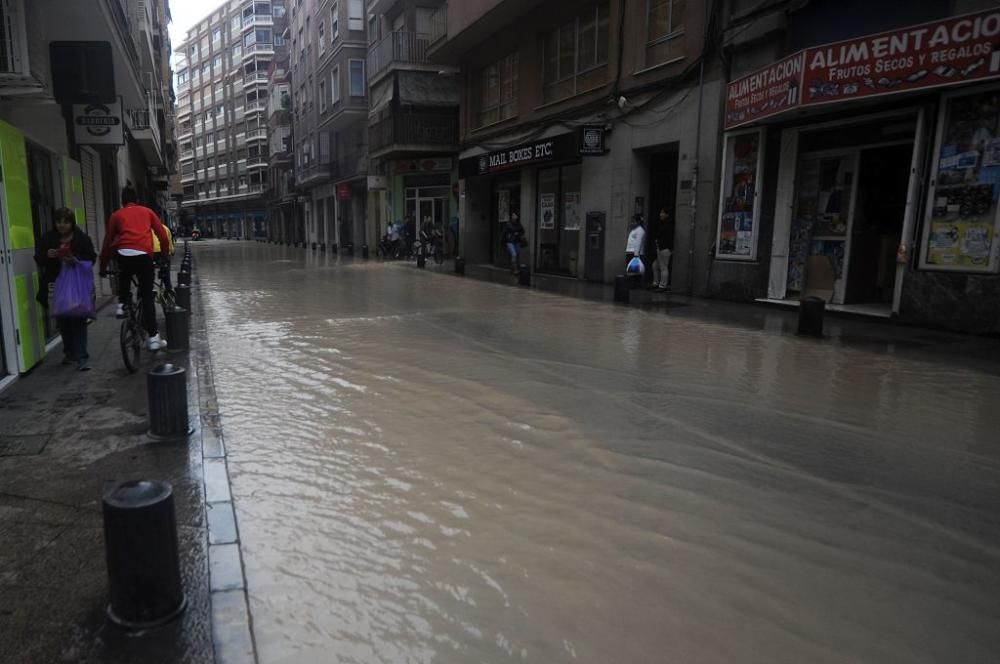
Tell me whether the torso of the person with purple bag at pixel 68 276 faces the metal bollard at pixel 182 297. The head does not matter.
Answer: no

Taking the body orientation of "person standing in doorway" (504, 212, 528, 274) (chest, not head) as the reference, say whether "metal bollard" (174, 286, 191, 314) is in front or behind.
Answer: in front

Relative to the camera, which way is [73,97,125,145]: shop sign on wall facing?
toward the camera

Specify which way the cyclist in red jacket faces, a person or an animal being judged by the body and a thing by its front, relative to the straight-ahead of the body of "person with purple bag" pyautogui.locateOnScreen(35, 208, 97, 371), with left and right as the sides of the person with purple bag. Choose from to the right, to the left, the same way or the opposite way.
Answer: the opposite way

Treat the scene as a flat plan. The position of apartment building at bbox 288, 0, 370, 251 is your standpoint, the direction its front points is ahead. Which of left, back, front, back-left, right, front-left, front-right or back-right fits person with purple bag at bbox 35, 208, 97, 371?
front-left

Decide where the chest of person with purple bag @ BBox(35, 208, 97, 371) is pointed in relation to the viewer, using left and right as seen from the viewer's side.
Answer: facing the viewer

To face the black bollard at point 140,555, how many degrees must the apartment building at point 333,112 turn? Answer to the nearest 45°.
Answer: approximately 45° to its left

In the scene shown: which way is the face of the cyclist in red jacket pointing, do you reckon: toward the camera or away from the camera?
away from the camera

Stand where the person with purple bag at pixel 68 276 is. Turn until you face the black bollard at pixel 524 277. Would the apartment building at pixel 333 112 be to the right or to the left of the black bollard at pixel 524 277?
left

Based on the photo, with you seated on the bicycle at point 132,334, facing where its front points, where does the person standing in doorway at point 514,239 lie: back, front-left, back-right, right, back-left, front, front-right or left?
front-right

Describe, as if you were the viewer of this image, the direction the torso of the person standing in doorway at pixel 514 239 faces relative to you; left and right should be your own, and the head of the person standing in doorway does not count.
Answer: facing the viewer and to the left of the viewer

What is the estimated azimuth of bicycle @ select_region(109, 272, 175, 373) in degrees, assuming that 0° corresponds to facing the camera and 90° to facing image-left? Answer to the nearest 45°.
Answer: approximately 180°

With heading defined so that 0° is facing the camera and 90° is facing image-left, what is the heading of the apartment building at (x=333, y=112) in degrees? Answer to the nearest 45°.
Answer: approximately 45°

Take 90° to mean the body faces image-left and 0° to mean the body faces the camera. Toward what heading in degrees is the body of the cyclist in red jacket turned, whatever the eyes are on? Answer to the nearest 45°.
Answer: approximately 180°

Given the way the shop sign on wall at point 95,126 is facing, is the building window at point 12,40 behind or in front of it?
in front

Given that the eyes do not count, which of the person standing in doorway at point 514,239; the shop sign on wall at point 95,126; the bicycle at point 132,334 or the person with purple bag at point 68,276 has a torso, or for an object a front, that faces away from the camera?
the bicycle
